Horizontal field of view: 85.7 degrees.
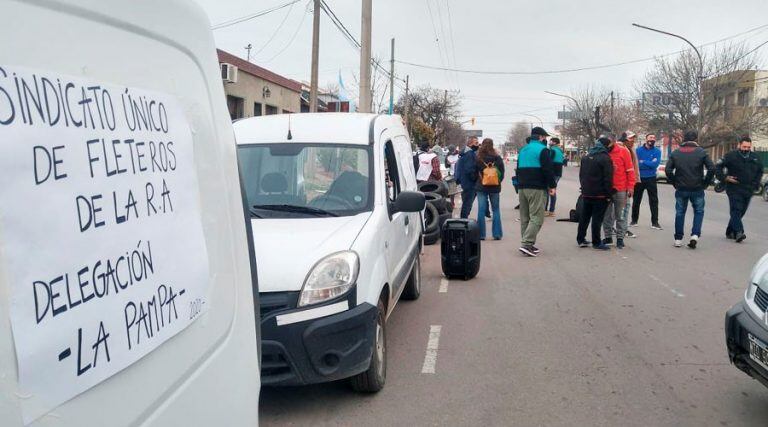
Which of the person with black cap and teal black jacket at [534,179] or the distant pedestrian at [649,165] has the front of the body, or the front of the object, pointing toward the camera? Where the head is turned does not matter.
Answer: the distant pedestrian

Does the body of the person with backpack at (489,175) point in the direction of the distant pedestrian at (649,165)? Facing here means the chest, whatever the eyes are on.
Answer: no

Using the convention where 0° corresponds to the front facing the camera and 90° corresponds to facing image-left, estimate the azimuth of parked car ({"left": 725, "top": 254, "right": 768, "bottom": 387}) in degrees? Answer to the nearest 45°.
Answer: approximately 45°

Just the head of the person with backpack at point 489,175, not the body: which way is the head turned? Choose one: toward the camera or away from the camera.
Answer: away from the camera

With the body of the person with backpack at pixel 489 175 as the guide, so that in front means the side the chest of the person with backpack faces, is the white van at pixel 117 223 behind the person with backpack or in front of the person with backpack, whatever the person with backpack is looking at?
behind

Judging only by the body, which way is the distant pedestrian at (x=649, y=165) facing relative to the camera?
toward the camera

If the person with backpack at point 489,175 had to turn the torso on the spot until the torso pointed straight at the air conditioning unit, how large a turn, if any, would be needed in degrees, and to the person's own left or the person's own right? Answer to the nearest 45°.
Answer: approximately 45° to the person's own left

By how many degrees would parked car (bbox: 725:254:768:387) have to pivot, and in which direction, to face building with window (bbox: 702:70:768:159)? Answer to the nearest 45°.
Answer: approximately 135° to its right

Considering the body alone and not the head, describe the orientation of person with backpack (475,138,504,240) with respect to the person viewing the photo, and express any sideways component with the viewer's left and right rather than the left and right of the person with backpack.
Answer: facing away from the viewer
